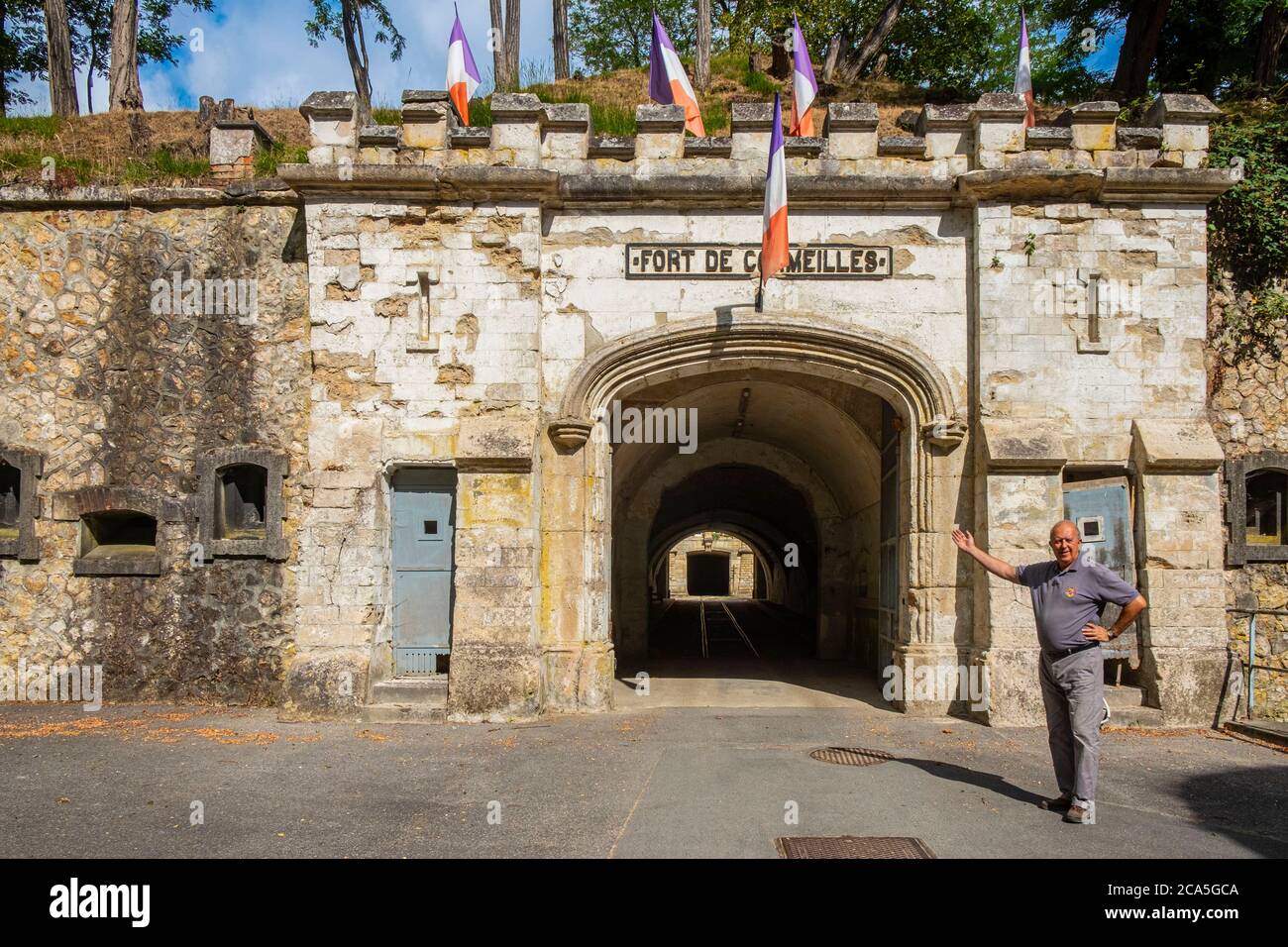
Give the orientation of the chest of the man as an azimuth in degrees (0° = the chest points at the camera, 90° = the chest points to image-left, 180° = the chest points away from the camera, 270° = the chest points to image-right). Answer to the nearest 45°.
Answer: approximately 45°

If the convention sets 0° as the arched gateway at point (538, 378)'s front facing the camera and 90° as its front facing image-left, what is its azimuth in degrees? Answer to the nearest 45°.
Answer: approximately 0°
